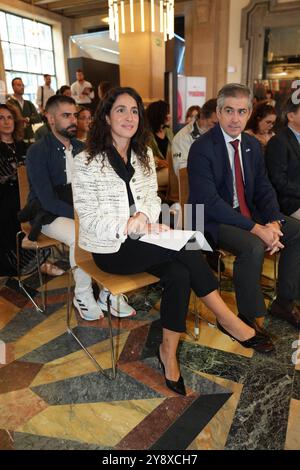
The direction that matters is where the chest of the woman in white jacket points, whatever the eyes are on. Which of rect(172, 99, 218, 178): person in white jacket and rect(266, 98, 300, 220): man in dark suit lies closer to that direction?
the man in dark suit

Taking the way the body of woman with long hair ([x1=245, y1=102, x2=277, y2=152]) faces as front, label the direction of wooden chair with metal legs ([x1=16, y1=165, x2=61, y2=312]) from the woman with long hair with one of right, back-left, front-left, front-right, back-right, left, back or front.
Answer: right

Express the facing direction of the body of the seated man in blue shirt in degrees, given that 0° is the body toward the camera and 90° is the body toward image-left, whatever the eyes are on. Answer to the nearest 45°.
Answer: approximately 315°

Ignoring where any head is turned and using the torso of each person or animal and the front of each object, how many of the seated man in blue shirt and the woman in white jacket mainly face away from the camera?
0

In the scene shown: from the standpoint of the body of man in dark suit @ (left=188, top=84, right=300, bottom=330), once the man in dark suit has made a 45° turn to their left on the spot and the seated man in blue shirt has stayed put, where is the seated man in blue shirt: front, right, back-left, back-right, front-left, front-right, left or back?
back

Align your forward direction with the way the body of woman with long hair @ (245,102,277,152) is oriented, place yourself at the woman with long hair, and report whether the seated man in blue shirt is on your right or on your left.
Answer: on your right

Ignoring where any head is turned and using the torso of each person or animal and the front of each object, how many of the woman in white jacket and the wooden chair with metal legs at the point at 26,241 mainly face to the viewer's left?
0

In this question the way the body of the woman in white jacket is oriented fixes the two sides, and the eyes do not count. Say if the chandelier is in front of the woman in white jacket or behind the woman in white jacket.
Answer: behind

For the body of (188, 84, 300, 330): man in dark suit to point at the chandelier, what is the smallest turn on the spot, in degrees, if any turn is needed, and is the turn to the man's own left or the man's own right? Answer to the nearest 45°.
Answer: approximately 135° to the man's own left

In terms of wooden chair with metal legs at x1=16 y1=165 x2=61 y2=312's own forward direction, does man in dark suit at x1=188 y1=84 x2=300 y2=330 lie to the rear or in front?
in front

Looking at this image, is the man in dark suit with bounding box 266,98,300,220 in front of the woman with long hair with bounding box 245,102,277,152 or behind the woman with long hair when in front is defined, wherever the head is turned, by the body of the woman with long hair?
in front

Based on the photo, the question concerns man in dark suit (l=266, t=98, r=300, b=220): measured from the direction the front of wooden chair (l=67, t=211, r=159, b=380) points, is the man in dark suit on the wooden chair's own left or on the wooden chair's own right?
on the wooden chair's own left

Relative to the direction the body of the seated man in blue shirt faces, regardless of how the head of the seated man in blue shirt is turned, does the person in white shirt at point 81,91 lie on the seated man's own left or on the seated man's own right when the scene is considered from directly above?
on the seated man's own left

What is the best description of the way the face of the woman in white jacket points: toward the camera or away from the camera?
toward the camera
